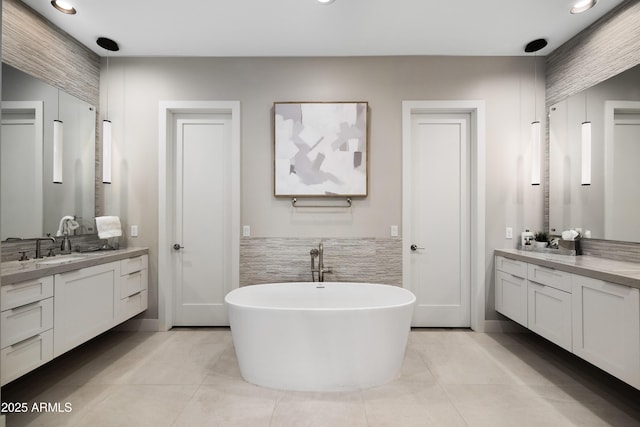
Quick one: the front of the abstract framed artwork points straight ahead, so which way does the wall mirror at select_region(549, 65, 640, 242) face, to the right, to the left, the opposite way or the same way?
to the right

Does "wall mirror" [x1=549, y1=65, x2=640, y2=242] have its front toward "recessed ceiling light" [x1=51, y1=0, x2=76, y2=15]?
yes

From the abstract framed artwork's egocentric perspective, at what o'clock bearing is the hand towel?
The hand towel is roughly at 3 o'clock from the abstract framed artwork.

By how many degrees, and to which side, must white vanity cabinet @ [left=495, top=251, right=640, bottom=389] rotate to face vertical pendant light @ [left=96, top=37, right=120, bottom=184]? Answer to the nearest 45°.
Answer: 0° — it already faces it

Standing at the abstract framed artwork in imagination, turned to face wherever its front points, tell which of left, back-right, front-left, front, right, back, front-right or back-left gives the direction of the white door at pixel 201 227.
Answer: right

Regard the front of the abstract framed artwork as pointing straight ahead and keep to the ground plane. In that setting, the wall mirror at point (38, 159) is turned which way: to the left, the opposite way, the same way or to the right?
to the left

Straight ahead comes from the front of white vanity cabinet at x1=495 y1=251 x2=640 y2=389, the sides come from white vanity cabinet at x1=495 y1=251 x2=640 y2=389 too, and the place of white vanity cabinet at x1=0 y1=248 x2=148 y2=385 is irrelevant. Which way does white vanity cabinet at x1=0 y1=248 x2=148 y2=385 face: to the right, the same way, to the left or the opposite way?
the opposite way

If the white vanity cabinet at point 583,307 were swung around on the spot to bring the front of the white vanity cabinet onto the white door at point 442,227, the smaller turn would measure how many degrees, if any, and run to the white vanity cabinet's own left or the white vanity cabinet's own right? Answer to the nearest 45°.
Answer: approximately 90° to the white vanity cabinet's own right

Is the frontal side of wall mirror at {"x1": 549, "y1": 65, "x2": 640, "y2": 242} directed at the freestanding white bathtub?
yes

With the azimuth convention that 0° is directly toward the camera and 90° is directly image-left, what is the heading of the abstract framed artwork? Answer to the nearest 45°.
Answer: approximately 0°

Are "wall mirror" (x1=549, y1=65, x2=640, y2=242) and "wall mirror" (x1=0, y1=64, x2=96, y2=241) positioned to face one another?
yes

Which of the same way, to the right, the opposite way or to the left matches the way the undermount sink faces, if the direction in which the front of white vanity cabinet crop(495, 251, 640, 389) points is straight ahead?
the opposite way

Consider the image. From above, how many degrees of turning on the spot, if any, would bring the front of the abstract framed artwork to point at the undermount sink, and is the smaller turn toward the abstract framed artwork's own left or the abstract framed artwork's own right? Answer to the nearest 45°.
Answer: approximately 45° to the abstract framed artwork's own right

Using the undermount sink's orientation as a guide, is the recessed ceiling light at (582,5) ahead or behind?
ahead

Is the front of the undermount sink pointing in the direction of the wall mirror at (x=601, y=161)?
yes

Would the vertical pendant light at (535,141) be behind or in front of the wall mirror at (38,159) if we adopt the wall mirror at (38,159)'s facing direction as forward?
in front
